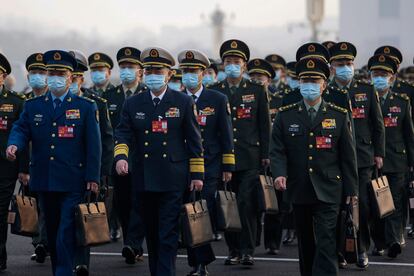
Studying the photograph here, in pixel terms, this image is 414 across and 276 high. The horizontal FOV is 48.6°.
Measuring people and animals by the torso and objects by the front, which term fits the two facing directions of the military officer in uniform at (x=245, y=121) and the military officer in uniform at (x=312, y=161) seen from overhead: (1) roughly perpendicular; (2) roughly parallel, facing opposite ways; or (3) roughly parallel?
roughly parallel

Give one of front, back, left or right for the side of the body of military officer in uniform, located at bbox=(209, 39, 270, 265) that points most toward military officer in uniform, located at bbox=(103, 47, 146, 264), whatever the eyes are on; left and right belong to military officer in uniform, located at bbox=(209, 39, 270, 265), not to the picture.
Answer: right

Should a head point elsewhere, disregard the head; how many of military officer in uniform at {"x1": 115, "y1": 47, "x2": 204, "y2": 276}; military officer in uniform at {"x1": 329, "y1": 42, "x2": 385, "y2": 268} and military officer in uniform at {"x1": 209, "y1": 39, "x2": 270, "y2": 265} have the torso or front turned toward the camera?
3

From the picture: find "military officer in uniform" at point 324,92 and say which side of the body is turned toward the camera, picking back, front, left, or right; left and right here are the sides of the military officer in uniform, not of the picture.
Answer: front

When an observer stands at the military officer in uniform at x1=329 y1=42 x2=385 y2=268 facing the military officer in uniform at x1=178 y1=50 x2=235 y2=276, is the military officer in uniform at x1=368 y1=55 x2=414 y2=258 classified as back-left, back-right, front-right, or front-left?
back-right

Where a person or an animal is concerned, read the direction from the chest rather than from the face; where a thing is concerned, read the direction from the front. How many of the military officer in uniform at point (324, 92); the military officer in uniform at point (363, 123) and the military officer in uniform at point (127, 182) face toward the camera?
3

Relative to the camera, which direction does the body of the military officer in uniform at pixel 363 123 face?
toward the camera

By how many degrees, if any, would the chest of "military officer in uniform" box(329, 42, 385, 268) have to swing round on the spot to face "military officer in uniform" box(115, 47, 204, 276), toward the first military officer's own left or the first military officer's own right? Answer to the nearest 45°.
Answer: approximately 45° to the first military officer's own right

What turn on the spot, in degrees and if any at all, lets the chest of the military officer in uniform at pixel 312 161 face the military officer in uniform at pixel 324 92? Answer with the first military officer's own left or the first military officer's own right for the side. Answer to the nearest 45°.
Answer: approximately 180°

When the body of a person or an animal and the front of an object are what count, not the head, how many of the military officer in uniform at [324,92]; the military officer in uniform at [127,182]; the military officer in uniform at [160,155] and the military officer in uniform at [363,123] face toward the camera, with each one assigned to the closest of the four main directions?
4

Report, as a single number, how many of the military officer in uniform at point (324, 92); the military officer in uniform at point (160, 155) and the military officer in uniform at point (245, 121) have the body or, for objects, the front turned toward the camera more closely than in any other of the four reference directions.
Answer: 3
